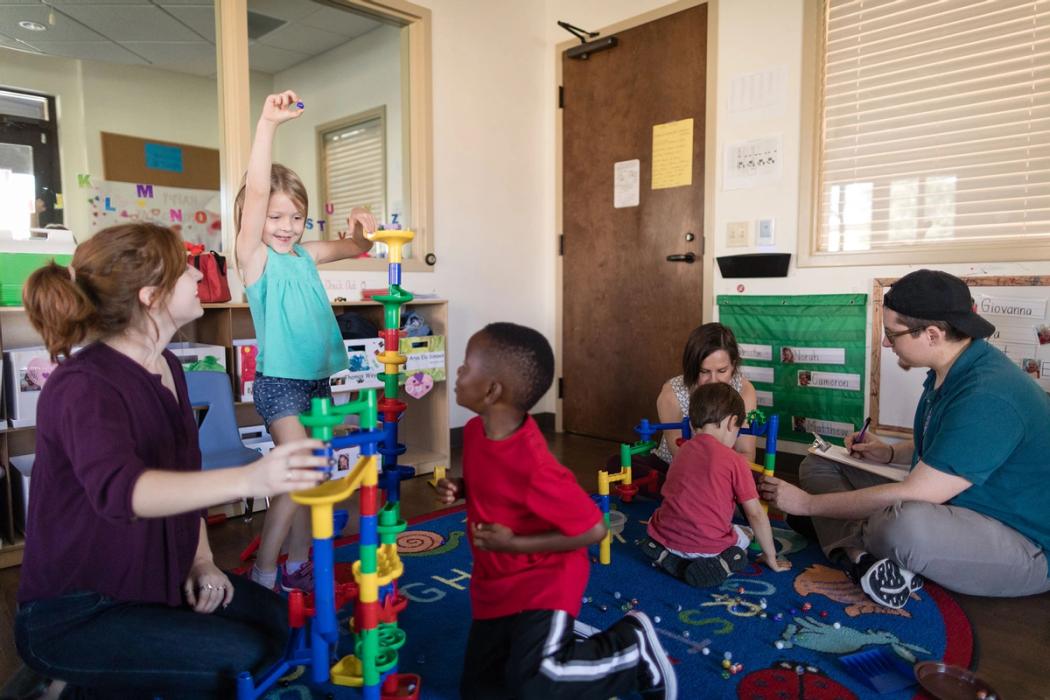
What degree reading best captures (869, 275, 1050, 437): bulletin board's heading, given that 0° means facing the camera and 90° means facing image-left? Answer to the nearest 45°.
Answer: approximately 0°

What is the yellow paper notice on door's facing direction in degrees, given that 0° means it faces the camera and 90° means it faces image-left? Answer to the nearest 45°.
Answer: approximately 45°

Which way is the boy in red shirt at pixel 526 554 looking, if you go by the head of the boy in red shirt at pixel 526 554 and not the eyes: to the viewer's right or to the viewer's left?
to the viewer's left

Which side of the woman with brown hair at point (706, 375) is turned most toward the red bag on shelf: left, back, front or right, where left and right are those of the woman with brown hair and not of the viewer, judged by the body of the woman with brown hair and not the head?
right

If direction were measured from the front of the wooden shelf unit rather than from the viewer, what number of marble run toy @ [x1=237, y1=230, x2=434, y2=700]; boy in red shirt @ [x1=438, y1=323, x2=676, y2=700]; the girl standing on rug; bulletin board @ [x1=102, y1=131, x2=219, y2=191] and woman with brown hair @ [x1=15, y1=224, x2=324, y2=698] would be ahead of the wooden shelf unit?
4

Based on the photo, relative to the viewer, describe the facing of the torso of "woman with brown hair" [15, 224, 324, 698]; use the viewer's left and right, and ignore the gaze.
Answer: facing to the right of the viewer

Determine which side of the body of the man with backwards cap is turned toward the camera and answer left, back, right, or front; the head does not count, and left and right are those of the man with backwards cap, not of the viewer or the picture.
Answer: left

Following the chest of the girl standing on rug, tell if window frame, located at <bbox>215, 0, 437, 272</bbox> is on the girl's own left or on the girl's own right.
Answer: on the girl's own left

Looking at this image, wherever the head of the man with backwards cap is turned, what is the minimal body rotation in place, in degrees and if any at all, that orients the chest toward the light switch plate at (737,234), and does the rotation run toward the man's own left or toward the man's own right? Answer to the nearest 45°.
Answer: approximately 45° to the man's own right

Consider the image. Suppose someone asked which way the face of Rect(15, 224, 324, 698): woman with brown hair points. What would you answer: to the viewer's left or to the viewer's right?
to the viewer's right

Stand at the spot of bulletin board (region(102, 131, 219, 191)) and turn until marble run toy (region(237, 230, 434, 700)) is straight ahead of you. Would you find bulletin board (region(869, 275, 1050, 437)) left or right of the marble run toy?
left

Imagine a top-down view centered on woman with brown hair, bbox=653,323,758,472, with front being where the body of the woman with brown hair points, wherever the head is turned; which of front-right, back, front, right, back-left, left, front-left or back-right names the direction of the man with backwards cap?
front-left

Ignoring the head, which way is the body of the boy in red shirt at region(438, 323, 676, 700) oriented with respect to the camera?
to the viewer's left
